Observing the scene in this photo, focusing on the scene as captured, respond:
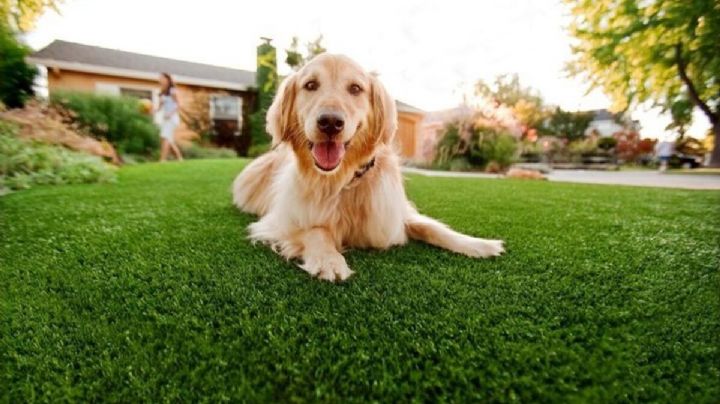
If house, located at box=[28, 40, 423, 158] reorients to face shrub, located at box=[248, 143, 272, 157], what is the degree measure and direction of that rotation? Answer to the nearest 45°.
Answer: approximately 45° to its left

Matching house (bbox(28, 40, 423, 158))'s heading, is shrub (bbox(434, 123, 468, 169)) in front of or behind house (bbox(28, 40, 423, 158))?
in front

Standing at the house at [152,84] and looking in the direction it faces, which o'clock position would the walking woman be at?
The walking woman is roughly at 1 o'clock from the house.

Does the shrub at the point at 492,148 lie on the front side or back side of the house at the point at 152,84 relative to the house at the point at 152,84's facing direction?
on the front side

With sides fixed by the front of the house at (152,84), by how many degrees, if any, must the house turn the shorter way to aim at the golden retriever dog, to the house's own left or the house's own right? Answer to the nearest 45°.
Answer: approximately 45° to the house's own right

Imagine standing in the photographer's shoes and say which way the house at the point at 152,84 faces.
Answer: facing the viewer and to the right of the viewer

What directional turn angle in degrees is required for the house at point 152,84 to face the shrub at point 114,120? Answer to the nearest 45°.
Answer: approximately 45° to its right

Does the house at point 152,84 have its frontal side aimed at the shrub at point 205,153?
yes
